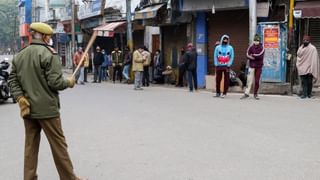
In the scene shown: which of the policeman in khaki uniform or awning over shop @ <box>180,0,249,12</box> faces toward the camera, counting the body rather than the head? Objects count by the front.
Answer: the awning over shop

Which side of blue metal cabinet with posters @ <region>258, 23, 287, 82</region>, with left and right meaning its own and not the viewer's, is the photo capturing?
front

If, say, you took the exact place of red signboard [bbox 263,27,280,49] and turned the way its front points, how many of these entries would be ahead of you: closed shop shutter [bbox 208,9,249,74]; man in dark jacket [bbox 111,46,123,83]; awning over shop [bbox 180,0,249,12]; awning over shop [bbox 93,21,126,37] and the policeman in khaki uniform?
1

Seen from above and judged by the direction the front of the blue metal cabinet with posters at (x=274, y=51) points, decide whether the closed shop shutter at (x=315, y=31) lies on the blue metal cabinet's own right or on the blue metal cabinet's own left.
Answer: on the blue metal cabinet's own left

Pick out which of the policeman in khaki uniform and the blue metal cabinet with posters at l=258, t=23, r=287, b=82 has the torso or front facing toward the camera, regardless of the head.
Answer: the blue metal cabinet with posters

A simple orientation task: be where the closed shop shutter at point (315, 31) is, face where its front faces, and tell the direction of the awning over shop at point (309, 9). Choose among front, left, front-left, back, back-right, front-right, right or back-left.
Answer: front

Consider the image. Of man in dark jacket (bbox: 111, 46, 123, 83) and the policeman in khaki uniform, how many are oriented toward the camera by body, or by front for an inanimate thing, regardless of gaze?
1

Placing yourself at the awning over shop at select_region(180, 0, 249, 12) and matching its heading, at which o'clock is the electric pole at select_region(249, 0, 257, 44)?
The electric pole is roughly at 11 o'clock from the awning over shop.

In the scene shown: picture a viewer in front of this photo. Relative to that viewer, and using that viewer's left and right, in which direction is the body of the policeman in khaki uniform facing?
facing away from the viewer and to the right of the viewer

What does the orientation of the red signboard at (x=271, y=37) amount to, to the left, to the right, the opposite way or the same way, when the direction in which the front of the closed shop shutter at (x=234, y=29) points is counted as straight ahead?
the same way

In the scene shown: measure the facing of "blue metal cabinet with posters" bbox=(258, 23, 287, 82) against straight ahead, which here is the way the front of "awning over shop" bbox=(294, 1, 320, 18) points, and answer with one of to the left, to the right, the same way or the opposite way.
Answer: the same way

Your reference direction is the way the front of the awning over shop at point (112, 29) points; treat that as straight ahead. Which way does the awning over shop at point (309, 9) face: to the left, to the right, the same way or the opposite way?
the same way

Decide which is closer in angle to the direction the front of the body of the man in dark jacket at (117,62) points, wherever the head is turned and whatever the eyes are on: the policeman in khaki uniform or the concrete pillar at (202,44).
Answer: the policeman in khaki uniform

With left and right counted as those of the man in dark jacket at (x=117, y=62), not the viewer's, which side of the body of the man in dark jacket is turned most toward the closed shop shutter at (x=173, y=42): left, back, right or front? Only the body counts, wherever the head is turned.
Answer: left

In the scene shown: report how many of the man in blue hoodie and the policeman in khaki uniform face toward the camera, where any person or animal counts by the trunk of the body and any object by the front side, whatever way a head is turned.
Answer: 1

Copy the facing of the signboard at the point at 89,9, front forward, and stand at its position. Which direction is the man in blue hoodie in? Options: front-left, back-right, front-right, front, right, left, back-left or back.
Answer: front-left

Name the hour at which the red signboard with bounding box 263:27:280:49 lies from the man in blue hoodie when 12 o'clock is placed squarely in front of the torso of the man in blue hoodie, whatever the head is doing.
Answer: The red signboard is roughly at 7 o'clock from the man in blue hoodie.

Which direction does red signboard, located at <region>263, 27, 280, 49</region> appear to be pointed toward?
toward the camera

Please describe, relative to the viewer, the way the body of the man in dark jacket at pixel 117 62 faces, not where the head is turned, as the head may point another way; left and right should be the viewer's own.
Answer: facing the viewer

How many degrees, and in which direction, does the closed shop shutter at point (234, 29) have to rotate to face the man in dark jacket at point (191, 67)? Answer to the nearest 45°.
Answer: approximately 45° to its right
